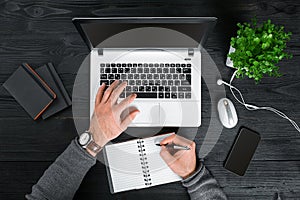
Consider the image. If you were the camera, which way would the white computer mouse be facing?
facing away from the viewer
